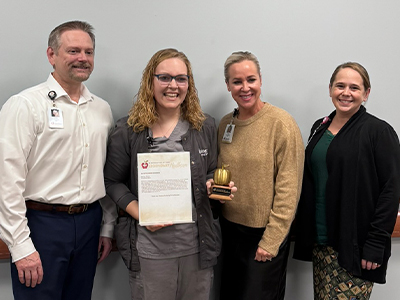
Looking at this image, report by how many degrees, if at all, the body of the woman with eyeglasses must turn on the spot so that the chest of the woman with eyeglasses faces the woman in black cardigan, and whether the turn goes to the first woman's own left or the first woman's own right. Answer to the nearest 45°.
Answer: approximately 90° to the first woman's own left

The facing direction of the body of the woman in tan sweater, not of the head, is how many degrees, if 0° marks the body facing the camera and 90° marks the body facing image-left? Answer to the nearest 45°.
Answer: approximately 45°
